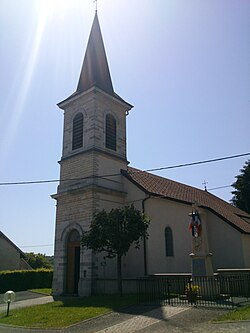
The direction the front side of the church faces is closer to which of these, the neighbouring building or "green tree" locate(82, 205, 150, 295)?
the green tree

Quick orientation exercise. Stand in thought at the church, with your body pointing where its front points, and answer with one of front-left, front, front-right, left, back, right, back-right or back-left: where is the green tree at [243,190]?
back

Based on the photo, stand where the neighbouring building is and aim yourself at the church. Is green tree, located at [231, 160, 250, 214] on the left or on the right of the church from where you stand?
left

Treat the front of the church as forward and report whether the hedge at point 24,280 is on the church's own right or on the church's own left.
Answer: on the church's own right

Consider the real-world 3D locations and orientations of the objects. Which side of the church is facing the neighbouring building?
right

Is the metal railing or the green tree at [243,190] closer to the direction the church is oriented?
the metal railing

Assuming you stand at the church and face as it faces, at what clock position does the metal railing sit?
The metal railing is roughly at 9 o'clock from the church.

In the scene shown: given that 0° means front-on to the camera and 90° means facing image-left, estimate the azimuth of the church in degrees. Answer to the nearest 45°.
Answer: approximately 45°

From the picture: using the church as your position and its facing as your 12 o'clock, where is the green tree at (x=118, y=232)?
The green tree is roughly at 10 o'clock from the church.
